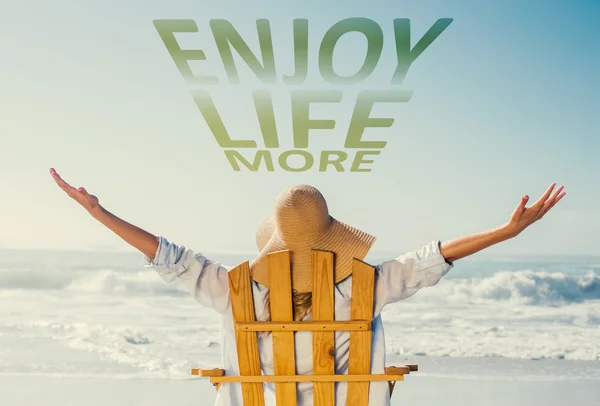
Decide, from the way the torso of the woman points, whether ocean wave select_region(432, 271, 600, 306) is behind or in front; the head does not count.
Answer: in front

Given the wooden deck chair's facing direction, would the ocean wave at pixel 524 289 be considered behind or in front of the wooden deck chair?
in front

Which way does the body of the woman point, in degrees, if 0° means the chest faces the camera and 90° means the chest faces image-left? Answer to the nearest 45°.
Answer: approximately 180°

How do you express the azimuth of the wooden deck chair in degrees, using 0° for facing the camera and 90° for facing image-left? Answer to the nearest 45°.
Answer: approximately 180°

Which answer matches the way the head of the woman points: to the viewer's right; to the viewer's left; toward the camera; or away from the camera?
away from the camera
